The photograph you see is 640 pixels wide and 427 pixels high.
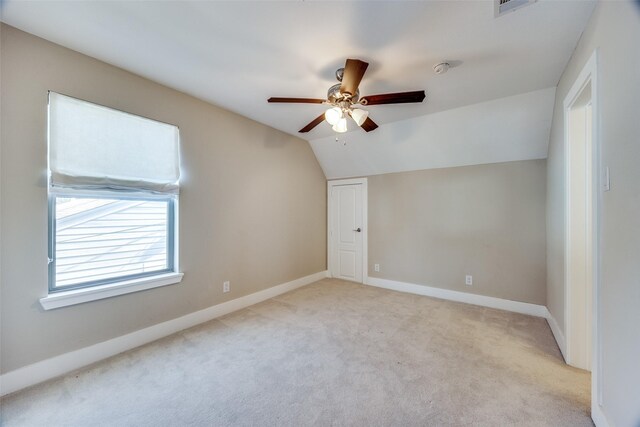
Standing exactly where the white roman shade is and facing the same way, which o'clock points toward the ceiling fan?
The ceiling fan is roughly at 12 o'clock from the white roman shade.

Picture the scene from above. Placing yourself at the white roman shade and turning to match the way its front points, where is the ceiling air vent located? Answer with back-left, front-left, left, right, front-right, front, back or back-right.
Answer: front

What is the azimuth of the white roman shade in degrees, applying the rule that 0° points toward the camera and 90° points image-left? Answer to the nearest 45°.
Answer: approximately 315°

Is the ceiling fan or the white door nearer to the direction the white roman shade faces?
the ceiling fan

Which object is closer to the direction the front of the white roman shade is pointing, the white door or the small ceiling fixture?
the small ceiling fixture

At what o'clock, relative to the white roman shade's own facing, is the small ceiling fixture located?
The small ceiling fixture is roughly at 12 o'clock from the white roman shade.

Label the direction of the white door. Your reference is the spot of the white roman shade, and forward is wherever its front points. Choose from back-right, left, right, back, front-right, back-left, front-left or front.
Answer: front-left
